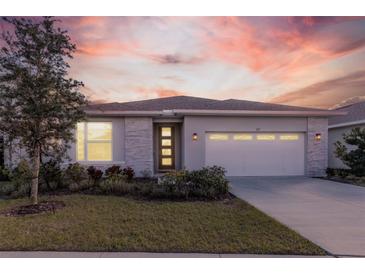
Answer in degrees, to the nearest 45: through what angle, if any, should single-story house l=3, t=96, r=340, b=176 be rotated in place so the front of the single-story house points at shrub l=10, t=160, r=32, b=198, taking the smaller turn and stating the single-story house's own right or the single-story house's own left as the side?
approximately 45° to the single-story house's own right

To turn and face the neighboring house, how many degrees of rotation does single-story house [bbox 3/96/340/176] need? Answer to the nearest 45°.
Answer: approximately 135° to its left

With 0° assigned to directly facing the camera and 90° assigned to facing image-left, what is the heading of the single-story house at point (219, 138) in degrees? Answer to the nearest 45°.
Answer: approximately 0°

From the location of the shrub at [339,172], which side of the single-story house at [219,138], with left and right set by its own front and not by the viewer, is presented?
left

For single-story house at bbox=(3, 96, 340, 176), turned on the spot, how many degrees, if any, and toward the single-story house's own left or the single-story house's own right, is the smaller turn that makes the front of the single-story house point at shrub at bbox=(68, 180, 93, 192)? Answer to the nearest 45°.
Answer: approximately 45° to the single-story house's own right

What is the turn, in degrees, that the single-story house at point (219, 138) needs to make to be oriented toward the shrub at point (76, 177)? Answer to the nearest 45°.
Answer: approximately 45° to its right

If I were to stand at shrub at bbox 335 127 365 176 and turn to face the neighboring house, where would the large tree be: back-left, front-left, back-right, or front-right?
back-left

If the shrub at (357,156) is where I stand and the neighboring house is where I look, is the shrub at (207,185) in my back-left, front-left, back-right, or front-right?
back-left
